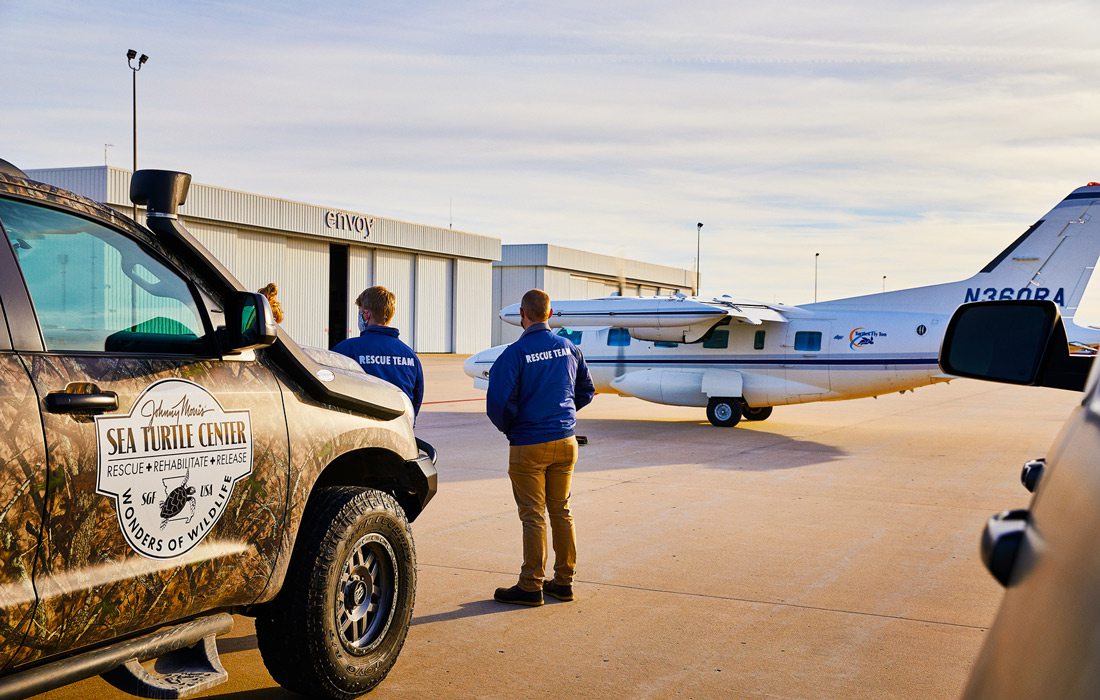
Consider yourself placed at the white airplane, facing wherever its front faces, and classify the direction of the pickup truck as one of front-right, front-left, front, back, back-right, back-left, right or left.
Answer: left

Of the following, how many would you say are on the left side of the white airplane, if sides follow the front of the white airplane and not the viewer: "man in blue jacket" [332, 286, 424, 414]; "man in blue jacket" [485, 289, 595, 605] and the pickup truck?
3

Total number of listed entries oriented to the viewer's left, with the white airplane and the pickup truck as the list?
1

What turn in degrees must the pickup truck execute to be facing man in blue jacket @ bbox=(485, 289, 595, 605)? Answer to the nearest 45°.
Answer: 0° — it already faces them

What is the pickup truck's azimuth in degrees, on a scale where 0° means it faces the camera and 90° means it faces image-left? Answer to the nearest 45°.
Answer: approximately 225°

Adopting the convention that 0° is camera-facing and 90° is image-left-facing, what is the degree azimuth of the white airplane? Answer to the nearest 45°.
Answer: approximately 90°

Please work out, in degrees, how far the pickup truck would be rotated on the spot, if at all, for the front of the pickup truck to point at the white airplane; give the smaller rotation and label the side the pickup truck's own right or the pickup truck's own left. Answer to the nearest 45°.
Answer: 0° — it already faces it

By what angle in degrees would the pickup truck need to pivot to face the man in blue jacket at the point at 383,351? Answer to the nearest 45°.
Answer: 0° — it already faces them

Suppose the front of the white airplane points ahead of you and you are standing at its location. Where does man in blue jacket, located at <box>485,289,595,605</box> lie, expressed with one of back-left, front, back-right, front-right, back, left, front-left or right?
left
